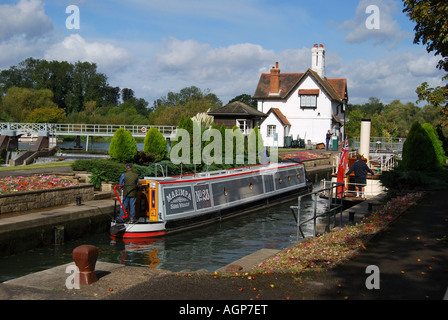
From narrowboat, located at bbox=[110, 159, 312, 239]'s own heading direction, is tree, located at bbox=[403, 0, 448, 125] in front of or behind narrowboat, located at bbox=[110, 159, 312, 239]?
in front

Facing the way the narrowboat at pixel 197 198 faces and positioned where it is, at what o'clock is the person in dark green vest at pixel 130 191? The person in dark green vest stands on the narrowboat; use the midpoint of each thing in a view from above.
The person in dark green vest is roughly at 6 o'clock from the narrowboat.

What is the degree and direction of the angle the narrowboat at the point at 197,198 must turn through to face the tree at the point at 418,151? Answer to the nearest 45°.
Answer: approximately 45° to its right

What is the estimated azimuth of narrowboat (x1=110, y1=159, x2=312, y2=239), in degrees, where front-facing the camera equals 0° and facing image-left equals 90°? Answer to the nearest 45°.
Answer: approximately 225°

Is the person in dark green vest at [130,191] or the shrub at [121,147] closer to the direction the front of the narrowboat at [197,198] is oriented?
the shrub

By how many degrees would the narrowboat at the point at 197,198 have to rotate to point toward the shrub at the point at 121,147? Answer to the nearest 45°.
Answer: approximately 90° to its left

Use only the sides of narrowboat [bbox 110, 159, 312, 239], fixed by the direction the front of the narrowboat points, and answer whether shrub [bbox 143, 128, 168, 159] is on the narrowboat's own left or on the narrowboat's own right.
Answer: on the narrowboat's own left

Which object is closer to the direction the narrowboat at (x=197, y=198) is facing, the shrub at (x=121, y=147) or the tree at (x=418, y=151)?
the tree

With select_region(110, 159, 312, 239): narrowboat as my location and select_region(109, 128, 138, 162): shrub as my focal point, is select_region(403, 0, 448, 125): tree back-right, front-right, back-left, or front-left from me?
back-right
